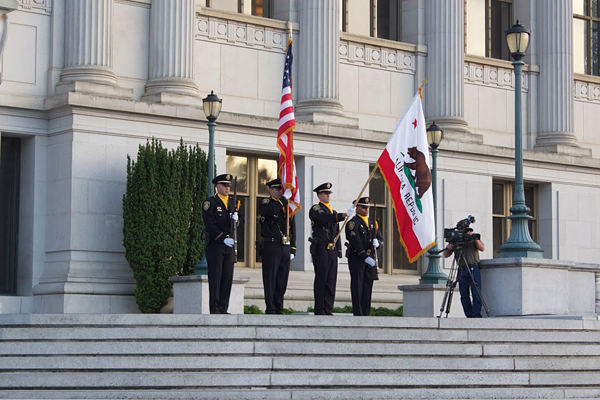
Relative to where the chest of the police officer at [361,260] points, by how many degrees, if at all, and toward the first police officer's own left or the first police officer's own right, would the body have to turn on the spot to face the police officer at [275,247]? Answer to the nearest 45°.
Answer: approximately 90° to the first police officer's own right

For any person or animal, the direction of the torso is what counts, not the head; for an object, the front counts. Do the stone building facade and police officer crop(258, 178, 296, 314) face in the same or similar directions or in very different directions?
same or similar directions

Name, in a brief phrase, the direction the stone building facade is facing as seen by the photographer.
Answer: facing the viewer and to the right of the viewer

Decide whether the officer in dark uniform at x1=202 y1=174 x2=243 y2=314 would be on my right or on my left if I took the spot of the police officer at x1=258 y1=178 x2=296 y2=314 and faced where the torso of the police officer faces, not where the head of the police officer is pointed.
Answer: on my right

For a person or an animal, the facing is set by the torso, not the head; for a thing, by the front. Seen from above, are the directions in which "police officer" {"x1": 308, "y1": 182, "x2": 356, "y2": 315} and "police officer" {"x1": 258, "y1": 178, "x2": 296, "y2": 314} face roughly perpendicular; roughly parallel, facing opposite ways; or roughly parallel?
roughly parallel

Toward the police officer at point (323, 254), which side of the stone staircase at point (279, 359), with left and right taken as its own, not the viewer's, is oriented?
back

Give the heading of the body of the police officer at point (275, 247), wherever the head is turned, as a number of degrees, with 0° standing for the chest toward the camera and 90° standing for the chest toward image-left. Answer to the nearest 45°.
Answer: approximately 315°

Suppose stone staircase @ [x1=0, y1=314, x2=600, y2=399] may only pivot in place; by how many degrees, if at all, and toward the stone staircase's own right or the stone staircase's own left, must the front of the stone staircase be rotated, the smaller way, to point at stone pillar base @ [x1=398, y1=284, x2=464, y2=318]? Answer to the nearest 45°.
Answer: approximately 180°

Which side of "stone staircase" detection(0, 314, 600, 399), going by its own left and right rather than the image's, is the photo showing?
front

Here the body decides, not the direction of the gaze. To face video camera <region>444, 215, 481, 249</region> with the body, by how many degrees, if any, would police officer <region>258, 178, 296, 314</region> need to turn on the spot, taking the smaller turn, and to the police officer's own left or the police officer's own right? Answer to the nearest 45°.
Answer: approximately 90° to the police officer's own left

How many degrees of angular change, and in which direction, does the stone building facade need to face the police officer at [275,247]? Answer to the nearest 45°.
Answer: approximately 45° to its right

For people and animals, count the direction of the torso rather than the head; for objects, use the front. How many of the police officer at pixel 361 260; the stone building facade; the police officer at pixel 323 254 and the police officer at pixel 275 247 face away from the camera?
0

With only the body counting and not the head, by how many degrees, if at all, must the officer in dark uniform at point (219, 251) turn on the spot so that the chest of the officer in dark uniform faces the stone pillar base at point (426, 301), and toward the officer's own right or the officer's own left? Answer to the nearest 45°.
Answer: approximately 90° to the officer's own left
